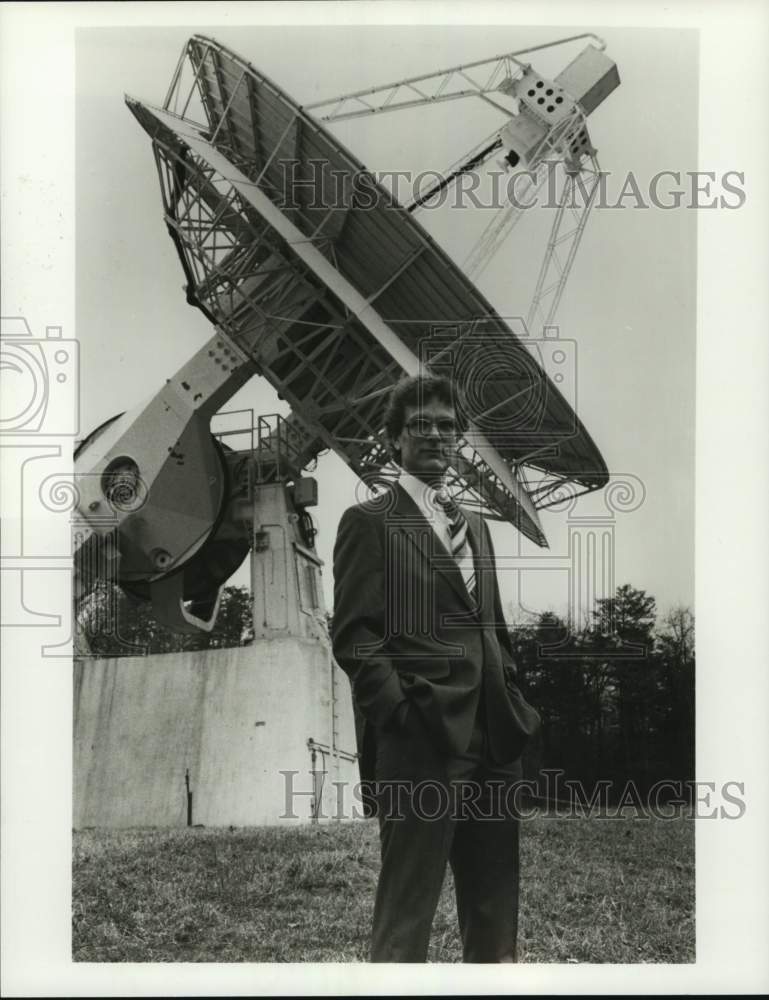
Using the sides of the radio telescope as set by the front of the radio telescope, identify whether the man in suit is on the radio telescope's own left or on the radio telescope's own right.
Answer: on the radio telescope's own right

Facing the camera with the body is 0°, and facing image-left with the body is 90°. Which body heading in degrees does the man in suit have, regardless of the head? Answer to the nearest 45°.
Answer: approximately 315°

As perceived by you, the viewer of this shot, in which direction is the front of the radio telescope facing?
facing to the right of the viewer

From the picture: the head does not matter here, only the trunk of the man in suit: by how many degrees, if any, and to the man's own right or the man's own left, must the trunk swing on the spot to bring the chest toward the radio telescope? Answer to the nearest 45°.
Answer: approximately 135° to the man's own left

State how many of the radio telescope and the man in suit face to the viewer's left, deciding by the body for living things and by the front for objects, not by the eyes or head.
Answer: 0
